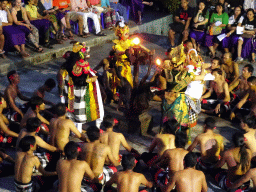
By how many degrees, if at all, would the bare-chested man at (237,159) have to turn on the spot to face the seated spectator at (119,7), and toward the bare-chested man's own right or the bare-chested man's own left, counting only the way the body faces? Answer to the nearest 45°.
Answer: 0° — they already face them

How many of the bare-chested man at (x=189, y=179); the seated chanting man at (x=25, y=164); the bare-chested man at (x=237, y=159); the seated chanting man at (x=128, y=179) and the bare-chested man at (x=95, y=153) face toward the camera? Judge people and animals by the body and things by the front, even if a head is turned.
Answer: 0

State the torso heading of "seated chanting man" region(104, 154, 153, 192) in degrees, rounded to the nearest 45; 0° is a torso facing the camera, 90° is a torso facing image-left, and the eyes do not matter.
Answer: approximately 180°

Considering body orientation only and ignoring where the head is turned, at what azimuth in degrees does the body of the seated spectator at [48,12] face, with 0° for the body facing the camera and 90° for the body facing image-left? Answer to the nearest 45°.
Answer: approximately 315°

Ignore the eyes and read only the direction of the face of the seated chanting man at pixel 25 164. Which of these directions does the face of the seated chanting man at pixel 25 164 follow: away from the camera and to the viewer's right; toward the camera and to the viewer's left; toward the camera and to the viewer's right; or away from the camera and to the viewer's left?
away from the camera and to the viewer's right

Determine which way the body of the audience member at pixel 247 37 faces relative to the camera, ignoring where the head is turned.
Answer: toward the camera

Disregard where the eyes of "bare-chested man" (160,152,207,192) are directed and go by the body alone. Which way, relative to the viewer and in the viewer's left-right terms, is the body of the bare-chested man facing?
facing away from the viewer

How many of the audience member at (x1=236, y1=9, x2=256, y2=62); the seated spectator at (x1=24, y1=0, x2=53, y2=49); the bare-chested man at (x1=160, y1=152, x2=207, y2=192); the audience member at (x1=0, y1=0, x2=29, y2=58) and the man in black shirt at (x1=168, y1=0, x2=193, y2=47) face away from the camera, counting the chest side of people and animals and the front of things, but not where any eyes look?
1

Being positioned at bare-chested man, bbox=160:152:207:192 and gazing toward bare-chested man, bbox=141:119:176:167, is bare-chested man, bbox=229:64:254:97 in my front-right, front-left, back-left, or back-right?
front-right

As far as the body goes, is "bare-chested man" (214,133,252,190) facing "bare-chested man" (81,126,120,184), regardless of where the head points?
no

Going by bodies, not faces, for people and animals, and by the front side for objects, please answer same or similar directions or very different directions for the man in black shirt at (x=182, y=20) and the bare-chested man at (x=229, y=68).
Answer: same or similar directions

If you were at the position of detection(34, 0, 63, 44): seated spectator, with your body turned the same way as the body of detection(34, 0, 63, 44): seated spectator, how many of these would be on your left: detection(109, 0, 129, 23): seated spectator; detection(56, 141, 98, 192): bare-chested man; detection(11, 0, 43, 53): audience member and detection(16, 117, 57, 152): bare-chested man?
1

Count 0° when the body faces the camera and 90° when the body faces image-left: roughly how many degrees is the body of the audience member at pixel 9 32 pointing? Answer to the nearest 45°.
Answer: approximately 315°

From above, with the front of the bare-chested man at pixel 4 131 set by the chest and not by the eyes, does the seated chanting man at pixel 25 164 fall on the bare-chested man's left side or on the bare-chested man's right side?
on the bare-chested man's right side

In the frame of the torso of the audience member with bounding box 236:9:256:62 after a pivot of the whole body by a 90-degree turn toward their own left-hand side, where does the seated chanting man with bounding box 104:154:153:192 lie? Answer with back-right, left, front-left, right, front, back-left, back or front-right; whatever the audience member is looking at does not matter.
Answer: right

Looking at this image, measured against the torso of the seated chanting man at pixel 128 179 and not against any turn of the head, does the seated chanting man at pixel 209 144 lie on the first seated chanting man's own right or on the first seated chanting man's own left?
on the first seated chanting man's own right

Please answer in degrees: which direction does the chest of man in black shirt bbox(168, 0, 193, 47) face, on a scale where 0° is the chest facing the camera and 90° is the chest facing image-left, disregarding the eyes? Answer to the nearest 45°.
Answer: approximately 45°
